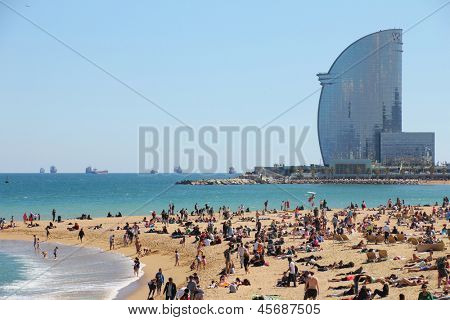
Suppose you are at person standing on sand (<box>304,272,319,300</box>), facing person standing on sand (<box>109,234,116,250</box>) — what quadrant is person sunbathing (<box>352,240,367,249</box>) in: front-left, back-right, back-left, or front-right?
front-right

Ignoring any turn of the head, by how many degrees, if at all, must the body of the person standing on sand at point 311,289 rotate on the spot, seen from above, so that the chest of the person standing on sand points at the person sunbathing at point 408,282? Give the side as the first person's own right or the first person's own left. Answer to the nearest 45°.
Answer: approximately 45° to the first person's own right

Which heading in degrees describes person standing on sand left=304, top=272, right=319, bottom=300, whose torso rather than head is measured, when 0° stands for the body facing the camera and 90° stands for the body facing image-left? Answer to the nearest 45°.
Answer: approximately 180°

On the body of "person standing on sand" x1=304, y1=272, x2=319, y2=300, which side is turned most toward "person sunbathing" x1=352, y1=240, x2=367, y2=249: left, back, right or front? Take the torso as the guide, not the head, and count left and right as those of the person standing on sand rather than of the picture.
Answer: front

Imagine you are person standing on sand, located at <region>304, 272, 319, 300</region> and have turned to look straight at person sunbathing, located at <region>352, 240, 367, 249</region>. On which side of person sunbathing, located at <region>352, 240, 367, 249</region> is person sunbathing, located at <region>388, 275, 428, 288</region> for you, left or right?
right

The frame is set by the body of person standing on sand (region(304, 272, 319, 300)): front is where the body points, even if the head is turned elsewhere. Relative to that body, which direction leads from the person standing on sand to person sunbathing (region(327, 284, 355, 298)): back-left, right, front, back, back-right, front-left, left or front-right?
front-right

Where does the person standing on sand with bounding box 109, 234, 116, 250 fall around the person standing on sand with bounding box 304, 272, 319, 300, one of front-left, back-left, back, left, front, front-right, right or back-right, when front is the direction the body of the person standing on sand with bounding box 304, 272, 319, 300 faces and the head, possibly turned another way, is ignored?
front-left
